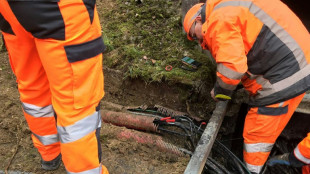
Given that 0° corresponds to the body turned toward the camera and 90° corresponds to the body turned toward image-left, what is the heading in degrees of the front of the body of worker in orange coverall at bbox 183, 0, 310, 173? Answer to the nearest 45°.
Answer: approximately 90°
